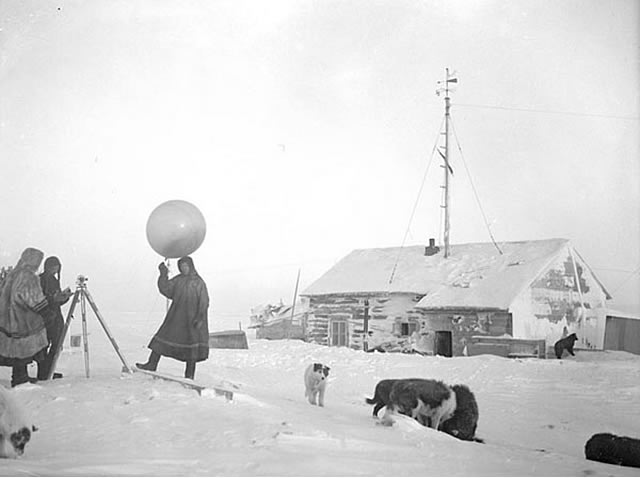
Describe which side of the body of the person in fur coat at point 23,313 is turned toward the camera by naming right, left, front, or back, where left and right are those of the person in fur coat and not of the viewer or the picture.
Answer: right

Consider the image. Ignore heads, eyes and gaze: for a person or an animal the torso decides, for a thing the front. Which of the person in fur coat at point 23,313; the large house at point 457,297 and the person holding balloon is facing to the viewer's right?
the person in fur coat

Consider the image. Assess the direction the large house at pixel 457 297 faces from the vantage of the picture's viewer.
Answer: facing the viewer and to the left of the viewer

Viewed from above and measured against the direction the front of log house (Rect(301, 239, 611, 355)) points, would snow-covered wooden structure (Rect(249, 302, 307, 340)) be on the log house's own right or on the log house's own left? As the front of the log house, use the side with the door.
on the log house's own right

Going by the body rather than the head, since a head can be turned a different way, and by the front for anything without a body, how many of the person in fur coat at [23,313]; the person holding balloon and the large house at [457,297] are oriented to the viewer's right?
1
